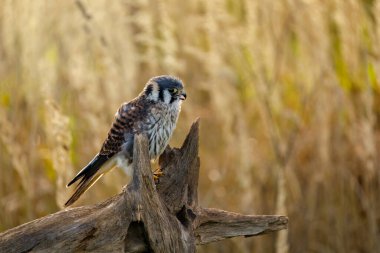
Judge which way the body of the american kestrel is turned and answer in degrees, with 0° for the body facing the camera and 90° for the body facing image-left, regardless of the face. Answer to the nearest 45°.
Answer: approximately 270°
